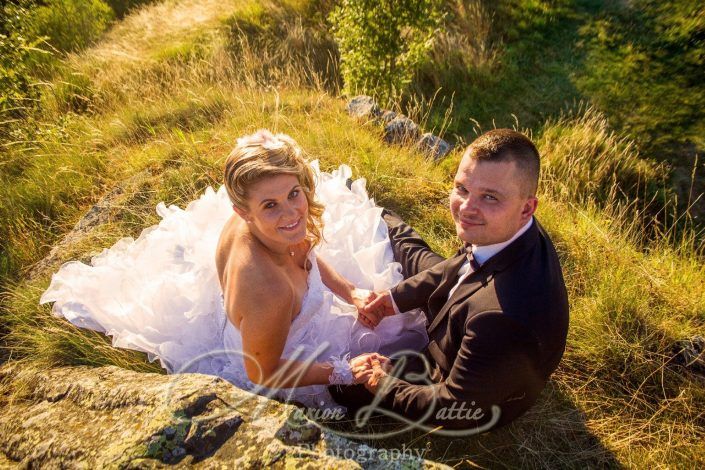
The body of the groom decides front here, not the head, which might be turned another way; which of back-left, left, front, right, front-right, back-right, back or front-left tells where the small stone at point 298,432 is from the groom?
front-left

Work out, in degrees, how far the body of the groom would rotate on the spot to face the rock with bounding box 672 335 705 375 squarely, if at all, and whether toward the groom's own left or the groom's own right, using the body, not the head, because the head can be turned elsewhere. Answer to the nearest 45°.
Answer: approximately 135° to the groom's own right

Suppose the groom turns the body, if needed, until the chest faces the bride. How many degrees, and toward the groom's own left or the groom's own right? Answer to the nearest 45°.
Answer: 0° — they already face them

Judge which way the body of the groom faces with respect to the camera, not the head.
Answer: to the viewer's left

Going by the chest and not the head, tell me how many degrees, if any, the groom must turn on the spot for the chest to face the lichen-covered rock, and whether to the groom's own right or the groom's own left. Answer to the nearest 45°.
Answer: approximately 45° to the groom's own left

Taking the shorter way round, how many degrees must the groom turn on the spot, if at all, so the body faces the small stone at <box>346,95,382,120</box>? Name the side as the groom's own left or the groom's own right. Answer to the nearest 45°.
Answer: approximately 90° to the groom's own right
